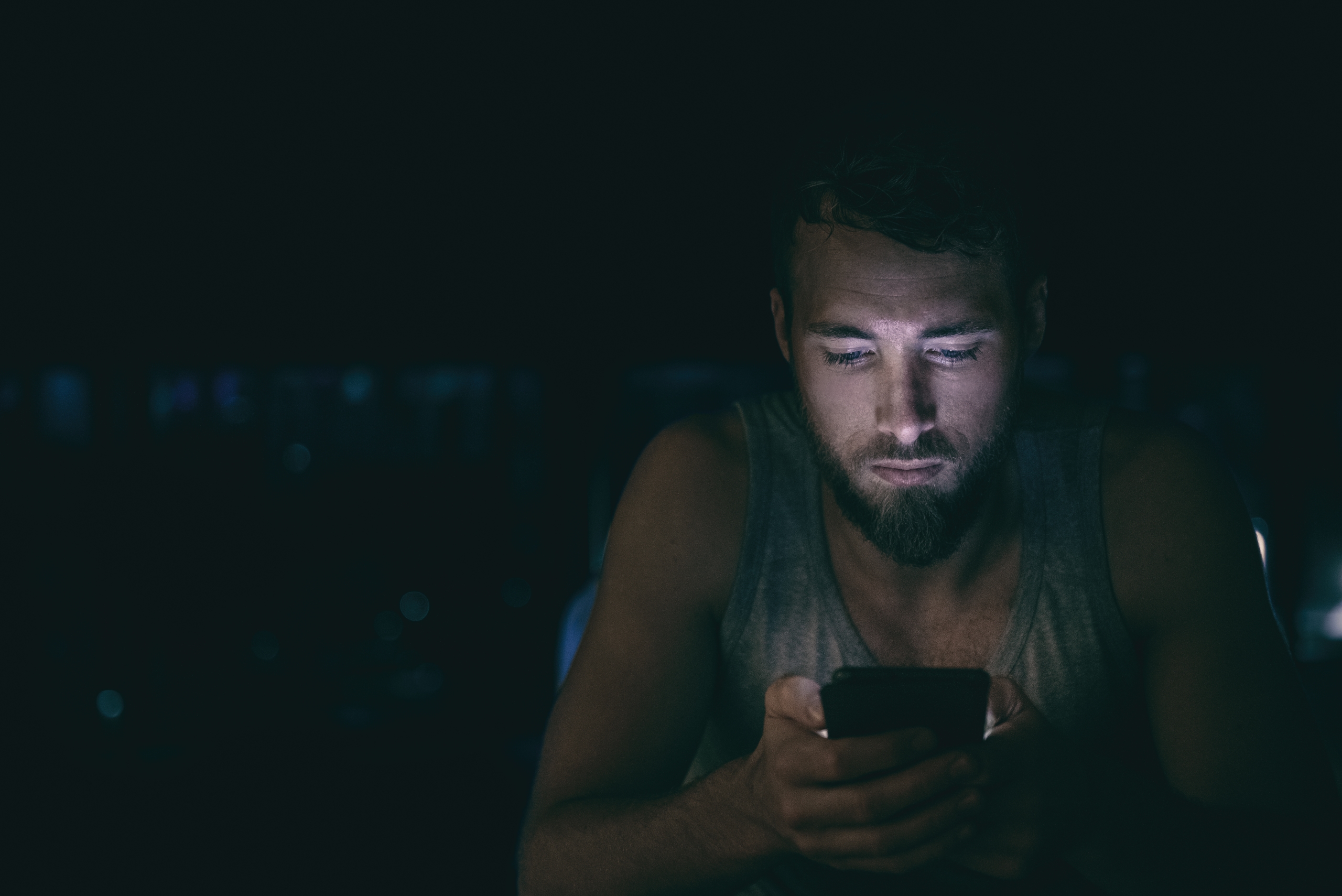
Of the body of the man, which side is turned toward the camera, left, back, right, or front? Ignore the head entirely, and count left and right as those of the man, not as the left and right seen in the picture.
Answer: front
